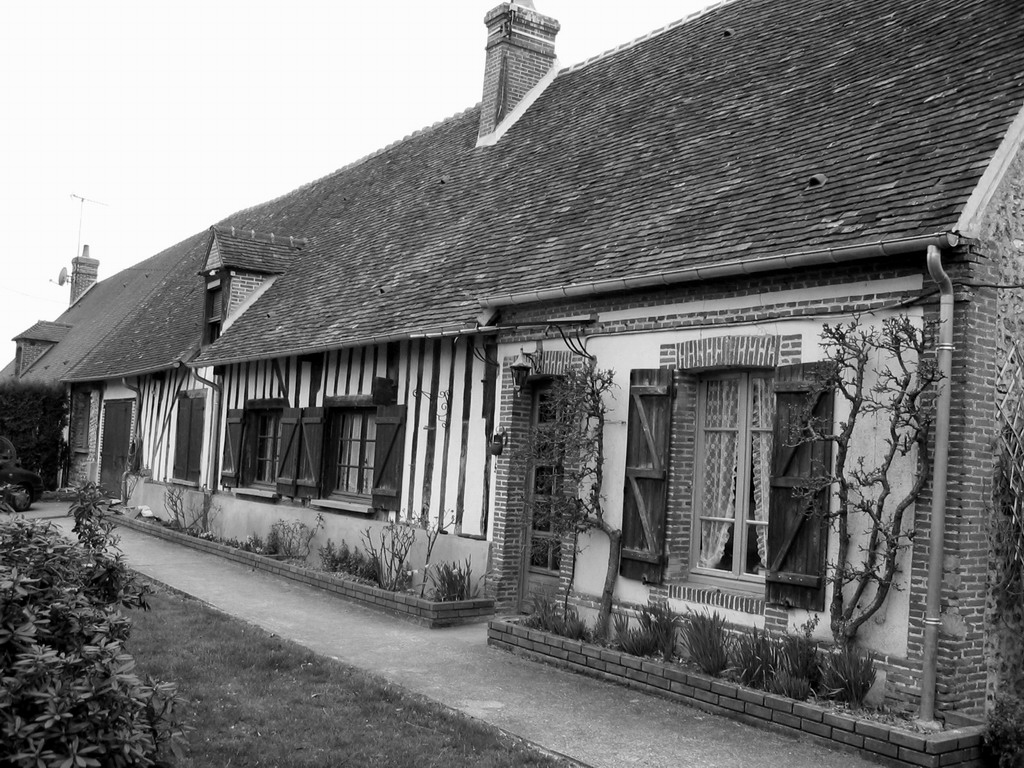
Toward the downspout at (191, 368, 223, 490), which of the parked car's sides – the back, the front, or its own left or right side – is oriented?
front

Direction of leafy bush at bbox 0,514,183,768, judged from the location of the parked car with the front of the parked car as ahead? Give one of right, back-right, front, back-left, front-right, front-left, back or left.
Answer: front-right

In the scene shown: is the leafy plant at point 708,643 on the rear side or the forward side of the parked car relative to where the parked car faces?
on the forward side

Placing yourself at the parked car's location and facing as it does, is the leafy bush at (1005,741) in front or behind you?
in front

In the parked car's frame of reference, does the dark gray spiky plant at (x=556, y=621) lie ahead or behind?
ahead

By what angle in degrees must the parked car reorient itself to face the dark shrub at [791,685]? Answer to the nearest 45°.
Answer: approximately 45° to its right

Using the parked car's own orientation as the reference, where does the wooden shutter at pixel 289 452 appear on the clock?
The wooden shutter is roughly at 1 o'clock from the parked car.

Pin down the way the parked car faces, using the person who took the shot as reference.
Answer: facing the viewer and to the right of the viewer

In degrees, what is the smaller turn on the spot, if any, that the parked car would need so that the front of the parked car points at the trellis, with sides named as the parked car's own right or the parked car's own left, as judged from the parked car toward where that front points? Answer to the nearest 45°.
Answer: approximately 45° to the parked car's own right

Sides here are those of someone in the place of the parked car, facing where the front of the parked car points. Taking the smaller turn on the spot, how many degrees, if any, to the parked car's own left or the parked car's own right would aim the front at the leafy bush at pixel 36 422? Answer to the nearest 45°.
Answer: approximately 135° to the parked car's own left
